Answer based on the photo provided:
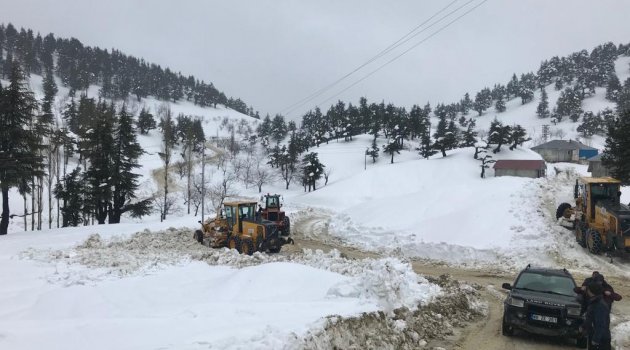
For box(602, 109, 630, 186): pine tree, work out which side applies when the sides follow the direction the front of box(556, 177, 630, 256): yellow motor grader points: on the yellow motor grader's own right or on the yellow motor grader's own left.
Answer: on the yellow motor grader's own right

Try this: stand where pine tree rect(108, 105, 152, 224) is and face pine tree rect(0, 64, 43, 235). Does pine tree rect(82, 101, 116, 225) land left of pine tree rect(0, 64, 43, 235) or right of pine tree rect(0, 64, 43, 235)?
right

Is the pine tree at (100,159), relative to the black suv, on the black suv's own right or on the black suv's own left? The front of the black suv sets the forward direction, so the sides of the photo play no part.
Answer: on the black suv's own right

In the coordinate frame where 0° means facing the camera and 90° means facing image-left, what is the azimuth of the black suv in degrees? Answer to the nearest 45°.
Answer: approximately 0°

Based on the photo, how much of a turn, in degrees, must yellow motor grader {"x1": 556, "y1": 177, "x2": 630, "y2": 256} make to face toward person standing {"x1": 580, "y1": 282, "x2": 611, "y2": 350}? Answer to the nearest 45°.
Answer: approximately 135° to its left

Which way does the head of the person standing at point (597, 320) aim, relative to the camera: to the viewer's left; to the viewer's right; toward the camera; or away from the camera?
away from the camera

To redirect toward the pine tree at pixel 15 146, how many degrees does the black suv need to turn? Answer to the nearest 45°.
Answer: approximately 90° to its right
